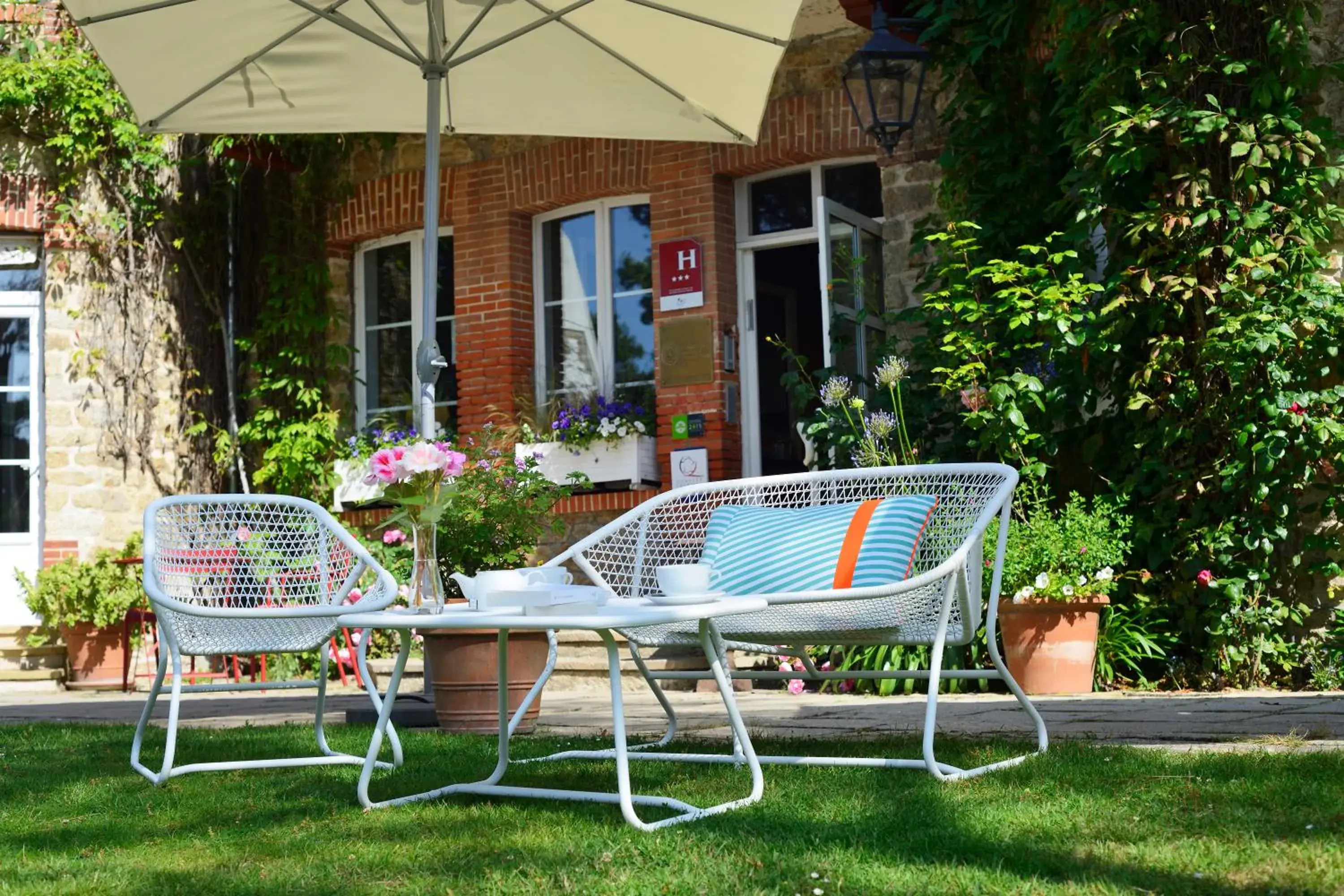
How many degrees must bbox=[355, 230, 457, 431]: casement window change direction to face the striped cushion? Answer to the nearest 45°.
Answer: approximately 45° to its left

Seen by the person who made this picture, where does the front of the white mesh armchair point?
facing the viewer and to the right of the viewer

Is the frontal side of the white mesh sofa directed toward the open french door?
no

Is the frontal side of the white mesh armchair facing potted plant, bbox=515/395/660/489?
no

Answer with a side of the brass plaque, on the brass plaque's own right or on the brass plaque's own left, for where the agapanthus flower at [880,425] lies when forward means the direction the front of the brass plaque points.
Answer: on the brass plaque's own left

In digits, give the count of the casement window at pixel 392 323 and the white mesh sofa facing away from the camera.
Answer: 0

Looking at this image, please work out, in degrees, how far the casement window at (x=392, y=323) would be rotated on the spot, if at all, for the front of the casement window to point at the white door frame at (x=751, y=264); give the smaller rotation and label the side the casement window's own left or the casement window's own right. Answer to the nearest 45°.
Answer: approximately 90° to the casement window's own left

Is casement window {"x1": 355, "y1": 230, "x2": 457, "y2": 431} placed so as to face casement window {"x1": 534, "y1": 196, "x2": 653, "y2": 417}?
no

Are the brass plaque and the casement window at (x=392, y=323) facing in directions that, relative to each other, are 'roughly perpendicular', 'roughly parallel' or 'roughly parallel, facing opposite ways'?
roughly parallel

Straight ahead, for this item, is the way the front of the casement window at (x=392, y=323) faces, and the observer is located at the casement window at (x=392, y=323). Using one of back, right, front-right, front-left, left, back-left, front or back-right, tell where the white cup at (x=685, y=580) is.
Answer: front-left

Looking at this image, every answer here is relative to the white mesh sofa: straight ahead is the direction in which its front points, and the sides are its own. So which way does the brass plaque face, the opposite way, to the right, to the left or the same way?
the same way

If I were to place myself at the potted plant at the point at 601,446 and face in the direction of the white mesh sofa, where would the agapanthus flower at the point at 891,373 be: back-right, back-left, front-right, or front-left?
front-left

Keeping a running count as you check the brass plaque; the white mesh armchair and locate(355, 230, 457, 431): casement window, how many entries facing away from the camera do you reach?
0

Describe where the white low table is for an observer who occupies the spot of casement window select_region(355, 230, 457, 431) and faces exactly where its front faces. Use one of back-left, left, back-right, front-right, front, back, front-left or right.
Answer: front-left

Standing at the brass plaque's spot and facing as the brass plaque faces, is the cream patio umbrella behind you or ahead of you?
ahead

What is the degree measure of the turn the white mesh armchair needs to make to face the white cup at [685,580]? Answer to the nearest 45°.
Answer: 0° — it already faces it

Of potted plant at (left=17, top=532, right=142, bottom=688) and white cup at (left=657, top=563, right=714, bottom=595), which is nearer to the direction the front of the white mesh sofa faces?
the white cup
